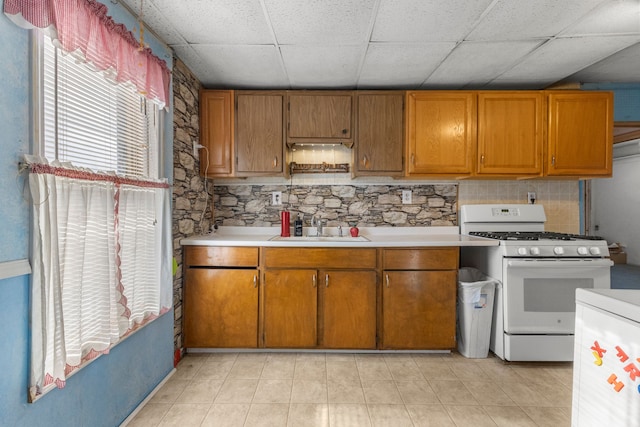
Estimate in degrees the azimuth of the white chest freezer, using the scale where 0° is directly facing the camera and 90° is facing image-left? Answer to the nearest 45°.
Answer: approximately 45°

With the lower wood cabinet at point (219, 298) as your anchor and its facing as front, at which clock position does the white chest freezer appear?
The white chest freezer is roughly at 11 o'clock from the lower wood cabinet.

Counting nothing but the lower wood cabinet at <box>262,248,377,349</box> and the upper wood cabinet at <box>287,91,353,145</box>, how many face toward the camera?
2

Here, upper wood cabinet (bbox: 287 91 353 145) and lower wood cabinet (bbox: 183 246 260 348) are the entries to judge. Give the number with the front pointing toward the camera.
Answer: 2

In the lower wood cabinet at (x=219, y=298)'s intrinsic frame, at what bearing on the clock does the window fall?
The window is roughly at 1 o'clock from the lower wood cabinet.
